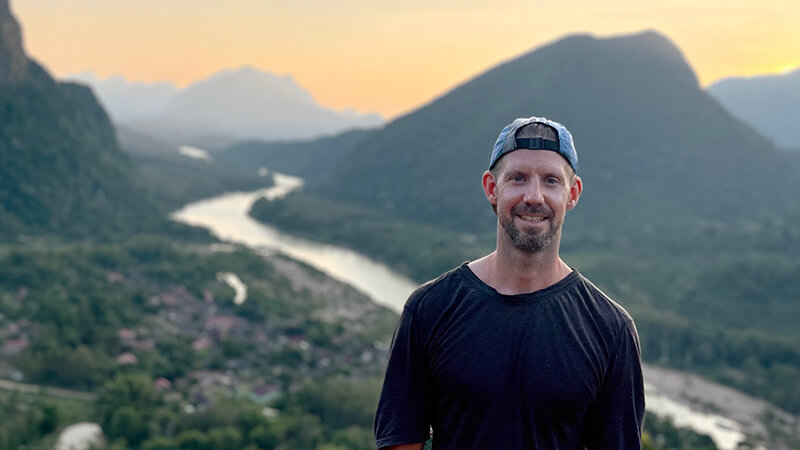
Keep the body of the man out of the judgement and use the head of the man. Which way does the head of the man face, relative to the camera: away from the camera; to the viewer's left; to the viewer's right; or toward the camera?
toward the camera

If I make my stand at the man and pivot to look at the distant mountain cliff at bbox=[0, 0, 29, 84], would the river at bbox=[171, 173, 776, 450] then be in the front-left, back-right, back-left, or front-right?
front-right

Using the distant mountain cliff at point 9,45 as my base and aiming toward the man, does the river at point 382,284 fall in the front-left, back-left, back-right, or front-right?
front-left

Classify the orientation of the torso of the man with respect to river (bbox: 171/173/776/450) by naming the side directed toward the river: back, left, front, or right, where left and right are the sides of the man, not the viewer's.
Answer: back

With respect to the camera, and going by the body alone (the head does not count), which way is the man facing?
toward the camera

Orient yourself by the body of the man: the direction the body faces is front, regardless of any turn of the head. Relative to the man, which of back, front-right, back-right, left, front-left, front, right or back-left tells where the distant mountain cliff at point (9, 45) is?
back-right

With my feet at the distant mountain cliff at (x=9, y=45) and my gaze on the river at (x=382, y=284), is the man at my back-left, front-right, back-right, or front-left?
front-right
